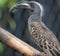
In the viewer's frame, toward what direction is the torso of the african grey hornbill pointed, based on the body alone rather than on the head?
to the viewer's left
